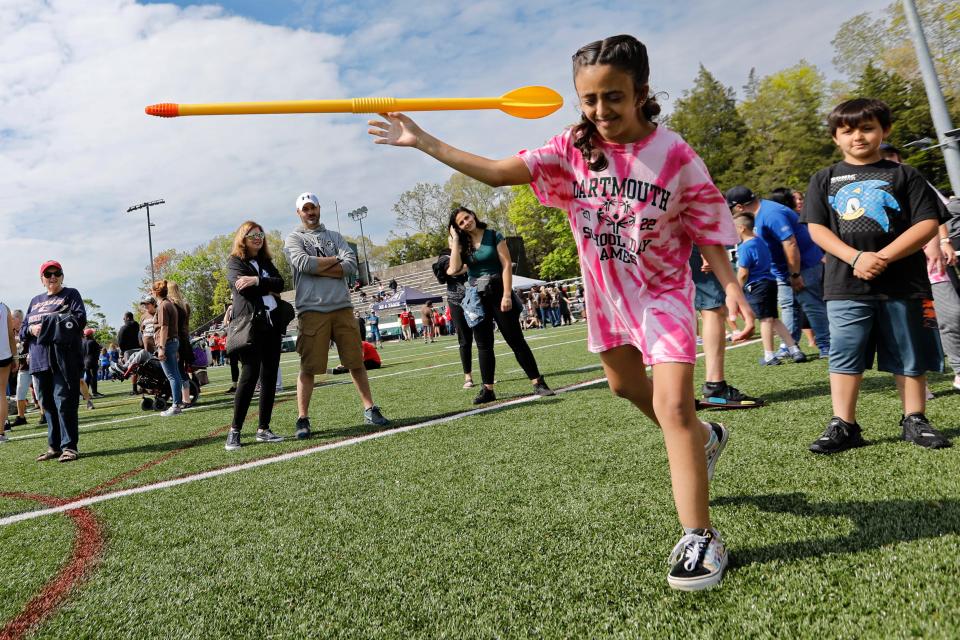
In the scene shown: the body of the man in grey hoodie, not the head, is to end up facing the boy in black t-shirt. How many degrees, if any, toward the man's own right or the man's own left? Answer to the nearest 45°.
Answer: approximately 45° to the man's own left

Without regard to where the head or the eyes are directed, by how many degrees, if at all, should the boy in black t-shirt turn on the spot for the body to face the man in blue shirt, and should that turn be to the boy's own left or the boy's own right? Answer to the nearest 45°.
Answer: approximately 180°

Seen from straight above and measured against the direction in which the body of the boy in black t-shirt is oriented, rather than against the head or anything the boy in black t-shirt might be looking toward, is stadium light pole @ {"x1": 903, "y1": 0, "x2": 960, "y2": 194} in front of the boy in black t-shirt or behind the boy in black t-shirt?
behind

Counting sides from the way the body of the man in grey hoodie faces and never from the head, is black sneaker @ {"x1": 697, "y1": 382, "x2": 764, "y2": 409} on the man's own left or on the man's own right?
on the man's own left

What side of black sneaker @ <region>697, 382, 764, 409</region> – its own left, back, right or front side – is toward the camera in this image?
right

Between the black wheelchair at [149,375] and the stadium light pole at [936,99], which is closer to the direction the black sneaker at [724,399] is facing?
the stadium light pole

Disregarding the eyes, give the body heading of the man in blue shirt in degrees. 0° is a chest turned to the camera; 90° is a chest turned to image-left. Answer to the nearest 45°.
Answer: approximately 90°

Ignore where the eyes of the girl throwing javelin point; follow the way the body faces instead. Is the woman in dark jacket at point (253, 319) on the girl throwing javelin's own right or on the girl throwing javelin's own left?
on the girl throwing javelin's own right

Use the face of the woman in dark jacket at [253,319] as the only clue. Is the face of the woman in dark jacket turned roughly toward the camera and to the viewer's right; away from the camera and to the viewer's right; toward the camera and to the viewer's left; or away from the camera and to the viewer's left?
toward the camera and to the viewer's right
